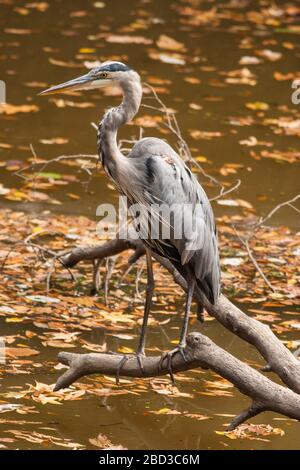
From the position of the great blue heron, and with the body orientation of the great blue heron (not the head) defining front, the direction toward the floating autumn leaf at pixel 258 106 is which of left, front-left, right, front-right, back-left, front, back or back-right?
right

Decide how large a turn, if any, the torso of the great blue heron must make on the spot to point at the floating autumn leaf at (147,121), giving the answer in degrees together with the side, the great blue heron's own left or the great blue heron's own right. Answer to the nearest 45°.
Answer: approximately 90° to the great blue heron's own right

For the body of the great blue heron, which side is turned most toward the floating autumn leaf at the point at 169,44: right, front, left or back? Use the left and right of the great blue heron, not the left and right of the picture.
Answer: right

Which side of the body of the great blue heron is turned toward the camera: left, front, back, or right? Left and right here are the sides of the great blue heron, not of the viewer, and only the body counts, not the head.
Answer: left

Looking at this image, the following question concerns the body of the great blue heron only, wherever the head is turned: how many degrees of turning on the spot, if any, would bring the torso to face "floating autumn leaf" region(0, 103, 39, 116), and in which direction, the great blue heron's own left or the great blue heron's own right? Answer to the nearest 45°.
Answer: approximately 90° to the great blue heron's own right

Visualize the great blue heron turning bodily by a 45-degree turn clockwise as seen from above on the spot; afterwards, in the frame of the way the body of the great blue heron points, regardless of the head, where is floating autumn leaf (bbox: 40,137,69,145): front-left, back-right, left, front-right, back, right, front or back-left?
front-right

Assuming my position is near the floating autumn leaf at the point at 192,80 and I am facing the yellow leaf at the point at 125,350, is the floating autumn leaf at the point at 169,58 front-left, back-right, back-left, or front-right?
back-right

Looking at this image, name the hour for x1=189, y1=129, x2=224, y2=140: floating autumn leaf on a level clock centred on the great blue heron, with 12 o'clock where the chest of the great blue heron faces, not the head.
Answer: The floating autumn leaf is roughly at 3 o'clock from the great blue heron.

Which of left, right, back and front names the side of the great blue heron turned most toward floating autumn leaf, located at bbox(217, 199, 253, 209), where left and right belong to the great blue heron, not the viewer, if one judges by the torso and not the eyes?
right

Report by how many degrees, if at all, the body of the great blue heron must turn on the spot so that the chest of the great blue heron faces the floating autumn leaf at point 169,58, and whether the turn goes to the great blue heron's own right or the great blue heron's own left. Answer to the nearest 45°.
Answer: approximately 90° to the great blue heron's own right
